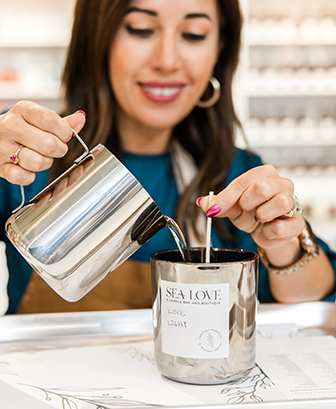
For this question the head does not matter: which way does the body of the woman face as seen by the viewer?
toward the camera

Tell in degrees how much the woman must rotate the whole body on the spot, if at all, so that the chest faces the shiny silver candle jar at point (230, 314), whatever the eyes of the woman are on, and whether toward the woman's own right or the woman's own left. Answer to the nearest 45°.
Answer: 0° — they already face it
